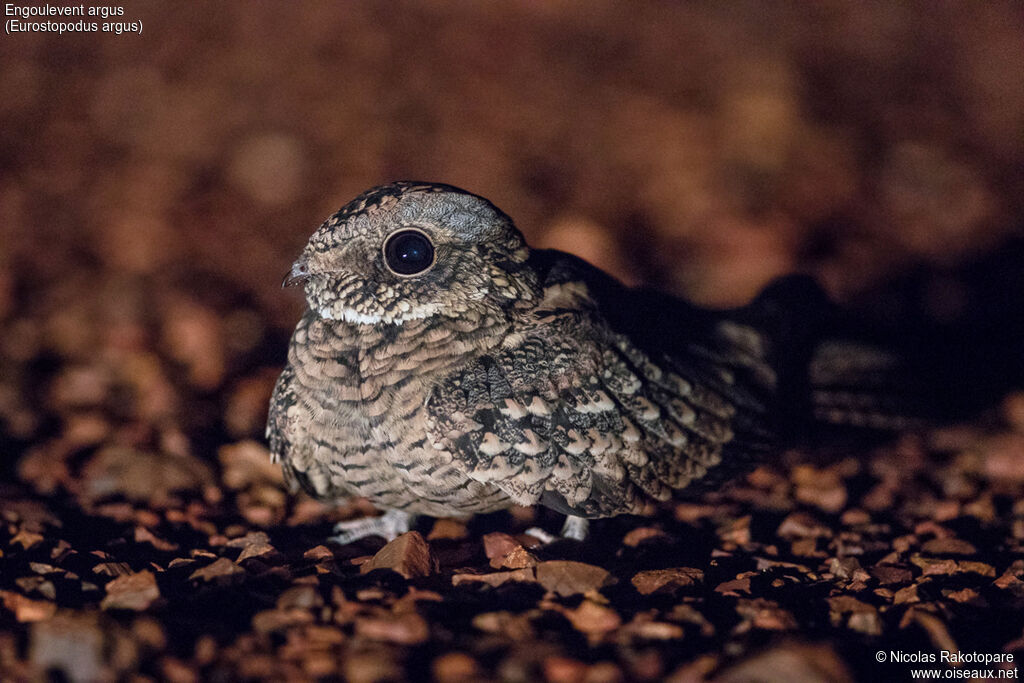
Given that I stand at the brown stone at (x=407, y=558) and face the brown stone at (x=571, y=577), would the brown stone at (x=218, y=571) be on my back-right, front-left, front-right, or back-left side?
back-right

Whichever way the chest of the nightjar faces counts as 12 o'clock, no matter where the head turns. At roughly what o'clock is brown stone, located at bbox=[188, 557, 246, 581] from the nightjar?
The brown stone is roughly at 1 o'clock from the nightjar.

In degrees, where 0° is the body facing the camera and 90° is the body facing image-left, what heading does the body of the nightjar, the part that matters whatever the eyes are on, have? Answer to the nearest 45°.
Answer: approximately 45°
